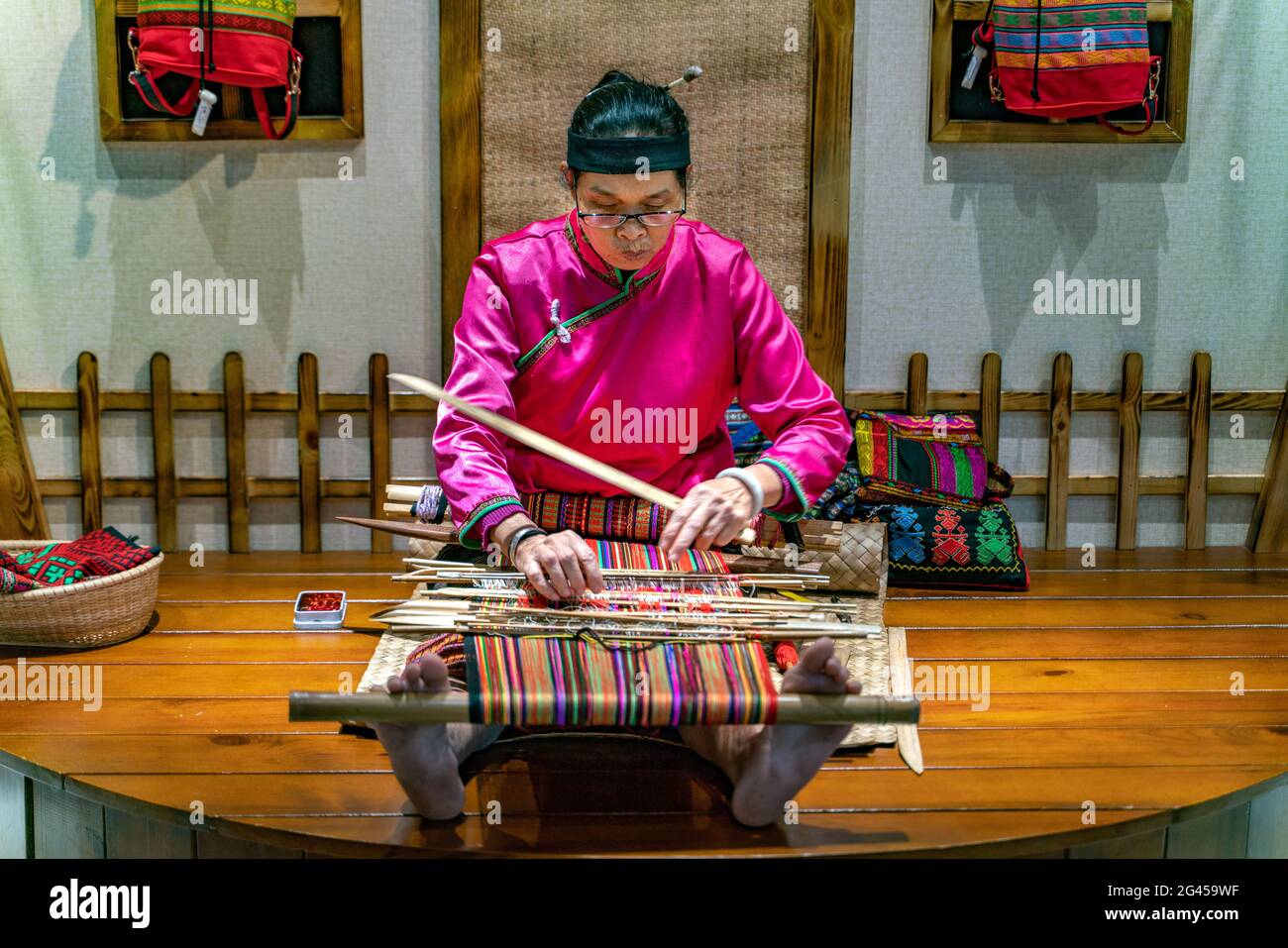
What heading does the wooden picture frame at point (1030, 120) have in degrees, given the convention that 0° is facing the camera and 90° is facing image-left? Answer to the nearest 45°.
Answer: approximately 0°

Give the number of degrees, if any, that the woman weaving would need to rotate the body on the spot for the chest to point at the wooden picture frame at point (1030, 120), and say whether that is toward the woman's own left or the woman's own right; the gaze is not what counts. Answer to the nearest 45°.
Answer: approximately 135° to the woman's own left

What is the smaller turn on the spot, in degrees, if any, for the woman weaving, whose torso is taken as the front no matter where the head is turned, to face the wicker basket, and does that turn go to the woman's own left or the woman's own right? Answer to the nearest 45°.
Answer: approximately 90° to the woman's own right

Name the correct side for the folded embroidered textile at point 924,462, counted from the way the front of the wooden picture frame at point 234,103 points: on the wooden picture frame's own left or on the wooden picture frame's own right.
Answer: on the wooden picture frame's own left

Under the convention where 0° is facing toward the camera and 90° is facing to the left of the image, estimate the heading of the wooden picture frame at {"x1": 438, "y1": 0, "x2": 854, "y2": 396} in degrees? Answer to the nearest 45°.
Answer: approximately 0°

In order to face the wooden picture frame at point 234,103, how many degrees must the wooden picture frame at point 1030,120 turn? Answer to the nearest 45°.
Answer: approximately 90° to its right
